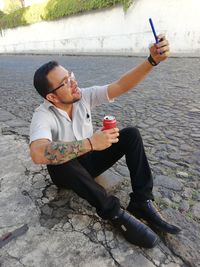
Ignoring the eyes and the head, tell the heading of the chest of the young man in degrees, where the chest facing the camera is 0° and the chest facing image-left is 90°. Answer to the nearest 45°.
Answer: approximately 315°
